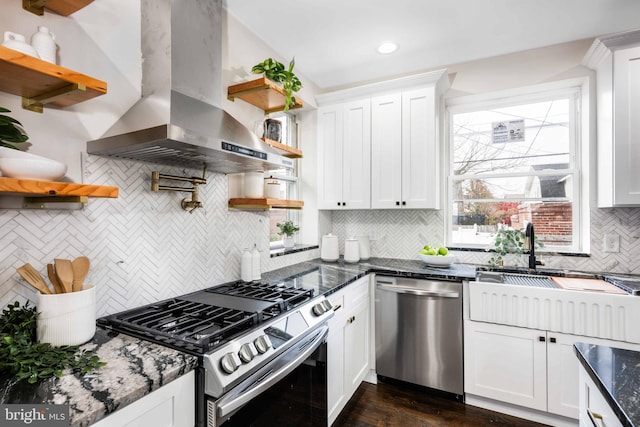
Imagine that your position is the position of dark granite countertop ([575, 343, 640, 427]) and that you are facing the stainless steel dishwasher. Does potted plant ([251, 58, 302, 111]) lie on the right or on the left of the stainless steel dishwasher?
left

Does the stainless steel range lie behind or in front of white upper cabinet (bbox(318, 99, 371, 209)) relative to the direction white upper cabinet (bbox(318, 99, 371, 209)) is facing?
in front

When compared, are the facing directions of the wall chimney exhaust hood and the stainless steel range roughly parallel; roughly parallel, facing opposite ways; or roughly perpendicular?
roughly parallel

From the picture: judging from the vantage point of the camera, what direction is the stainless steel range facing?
facing the viewer and to the right of the viewer

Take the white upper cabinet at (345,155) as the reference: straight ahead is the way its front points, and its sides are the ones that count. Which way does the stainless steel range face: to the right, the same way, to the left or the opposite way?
to the left

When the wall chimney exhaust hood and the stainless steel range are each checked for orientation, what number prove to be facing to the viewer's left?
0

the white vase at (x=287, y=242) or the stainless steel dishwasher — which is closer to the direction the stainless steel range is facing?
the stainless steel dishwasher

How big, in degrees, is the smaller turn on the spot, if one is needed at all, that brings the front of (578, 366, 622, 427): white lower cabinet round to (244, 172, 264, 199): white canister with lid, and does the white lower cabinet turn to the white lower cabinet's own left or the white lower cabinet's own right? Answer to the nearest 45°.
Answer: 0° — it already faces it

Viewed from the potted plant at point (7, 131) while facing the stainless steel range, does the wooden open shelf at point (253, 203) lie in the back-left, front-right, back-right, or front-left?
front-left

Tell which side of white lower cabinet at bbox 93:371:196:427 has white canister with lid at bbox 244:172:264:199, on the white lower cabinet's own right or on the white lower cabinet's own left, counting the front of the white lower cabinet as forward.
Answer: on the white lower cabinet's own left

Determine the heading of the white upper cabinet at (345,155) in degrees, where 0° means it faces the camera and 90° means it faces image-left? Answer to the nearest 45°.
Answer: approximately 45°

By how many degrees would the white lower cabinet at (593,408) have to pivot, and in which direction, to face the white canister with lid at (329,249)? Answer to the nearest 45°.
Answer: approximately 45° to its right

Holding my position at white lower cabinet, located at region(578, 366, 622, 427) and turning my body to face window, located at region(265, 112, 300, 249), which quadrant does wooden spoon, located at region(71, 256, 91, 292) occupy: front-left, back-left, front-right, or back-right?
front-left

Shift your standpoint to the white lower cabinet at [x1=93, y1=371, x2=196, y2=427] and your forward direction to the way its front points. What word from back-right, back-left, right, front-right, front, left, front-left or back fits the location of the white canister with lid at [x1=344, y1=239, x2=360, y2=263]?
left

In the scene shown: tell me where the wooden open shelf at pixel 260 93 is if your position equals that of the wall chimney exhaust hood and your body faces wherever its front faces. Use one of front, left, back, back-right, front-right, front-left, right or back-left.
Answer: left

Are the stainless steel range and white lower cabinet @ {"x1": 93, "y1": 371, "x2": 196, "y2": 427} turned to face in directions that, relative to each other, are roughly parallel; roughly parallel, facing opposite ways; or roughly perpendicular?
roughly parallel

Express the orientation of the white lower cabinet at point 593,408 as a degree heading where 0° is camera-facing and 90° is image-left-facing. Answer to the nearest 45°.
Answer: approximately 90°
